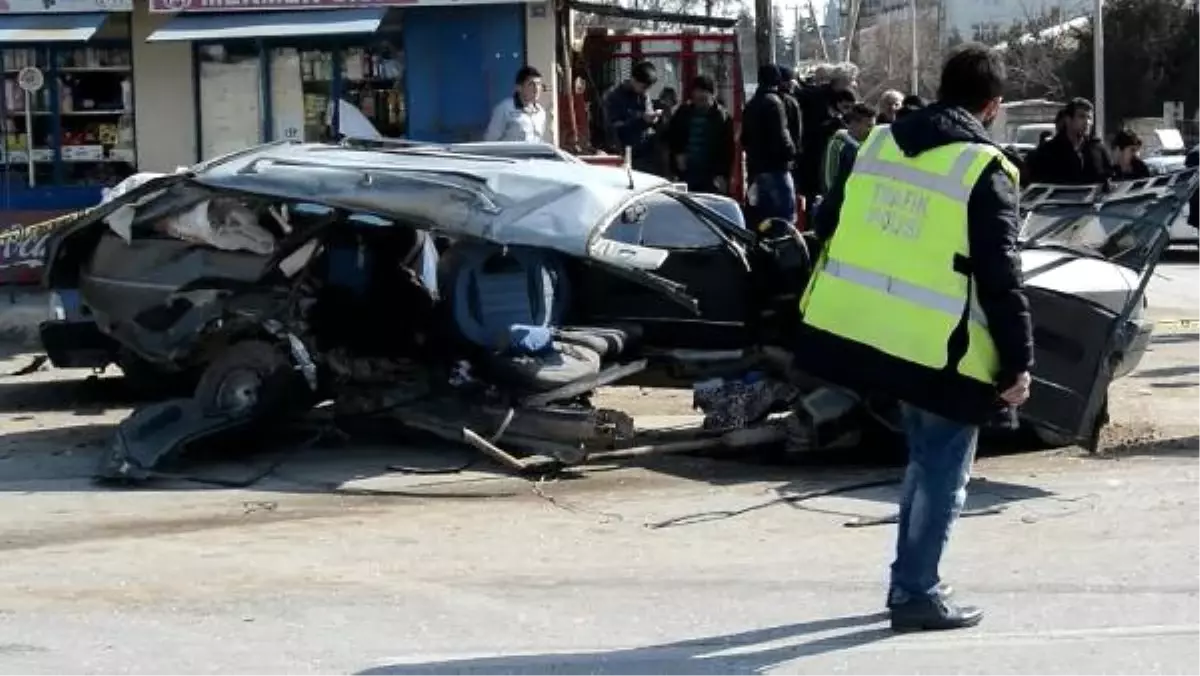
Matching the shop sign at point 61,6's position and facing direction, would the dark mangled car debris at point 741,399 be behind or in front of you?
in front

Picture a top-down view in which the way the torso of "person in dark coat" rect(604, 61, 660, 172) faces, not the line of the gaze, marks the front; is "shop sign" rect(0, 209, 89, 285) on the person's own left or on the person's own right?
on the person's own right

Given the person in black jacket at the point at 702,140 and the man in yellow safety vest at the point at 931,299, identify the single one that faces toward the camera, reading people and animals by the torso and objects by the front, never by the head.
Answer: the person in black jacket

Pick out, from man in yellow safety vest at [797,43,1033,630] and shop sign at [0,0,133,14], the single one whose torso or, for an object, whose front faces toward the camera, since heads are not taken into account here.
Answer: the shop sign

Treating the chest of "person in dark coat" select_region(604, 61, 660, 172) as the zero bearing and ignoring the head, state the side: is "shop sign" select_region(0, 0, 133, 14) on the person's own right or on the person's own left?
on the person's own right

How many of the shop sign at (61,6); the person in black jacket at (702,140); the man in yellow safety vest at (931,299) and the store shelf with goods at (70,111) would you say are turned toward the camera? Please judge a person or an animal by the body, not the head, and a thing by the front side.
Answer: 3

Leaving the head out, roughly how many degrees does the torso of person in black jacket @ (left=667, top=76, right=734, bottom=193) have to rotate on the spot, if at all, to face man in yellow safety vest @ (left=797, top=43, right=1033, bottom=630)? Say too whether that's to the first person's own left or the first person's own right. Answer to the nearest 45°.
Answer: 0° — they already face them

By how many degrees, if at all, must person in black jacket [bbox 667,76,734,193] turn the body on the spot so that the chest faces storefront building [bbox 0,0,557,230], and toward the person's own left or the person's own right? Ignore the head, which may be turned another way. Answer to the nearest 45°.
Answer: approximately 90° to the person's own right

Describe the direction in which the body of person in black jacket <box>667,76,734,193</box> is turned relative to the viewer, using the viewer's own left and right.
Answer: facing the viewer

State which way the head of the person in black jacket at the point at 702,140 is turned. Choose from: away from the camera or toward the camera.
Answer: toward the camera

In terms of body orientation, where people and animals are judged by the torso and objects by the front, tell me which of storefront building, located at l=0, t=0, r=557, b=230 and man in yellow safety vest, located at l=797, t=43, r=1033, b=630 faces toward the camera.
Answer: the storefront building

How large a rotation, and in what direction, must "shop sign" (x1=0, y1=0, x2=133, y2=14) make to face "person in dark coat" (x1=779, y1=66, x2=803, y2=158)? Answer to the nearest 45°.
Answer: approximately 45° to its left

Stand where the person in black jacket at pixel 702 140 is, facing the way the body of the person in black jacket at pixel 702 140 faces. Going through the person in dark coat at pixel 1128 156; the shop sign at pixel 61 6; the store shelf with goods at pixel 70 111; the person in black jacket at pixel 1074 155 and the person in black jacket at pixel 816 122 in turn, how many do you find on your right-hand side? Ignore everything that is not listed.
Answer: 2

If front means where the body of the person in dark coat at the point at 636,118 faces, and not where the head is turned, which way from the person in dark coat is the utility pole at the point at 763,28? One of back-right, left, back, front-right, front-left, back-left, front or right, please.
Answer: back-left

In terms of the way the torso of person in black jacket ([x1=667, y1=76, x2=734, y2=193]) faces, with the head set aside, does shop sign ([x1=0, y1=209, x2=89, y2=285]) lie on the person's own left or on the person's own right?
on the person's own right

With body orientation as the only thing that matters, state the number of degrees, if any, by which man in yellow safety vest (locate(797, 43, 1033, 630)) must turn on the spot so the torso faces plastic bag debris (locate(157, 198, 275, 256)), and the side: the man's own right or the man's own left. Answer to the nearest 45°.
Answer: approximately 90° to the man's own left
